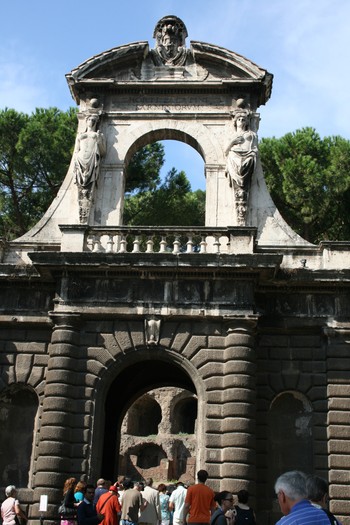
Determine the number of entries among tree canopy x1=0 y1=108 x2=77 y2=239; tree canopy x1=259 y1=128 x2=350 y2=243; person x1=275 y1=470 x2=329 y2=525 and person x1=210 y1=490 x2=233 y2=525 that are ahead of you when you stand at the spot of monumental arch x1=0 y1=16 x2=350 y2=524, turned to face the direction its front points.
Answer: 2

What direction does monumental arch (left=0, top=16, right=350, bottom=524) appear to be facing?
toward the camera

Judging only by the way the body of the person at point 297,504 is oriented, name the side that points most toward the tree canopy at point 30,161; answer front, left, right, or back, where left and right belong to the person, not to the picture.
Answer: front

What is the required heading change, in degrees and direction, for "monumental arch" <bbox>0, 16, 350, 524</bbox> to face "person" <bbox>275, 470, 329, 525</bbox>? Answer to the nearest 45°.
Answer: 0° — it already faces them

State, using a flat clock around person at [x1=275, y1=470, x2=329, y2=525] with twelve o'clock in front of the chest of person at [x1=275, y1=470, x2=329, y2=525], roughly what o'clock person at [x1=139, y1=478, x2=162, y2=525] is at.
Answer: person at [x1=139, y1=478, x2=162, y2=525] is roughly at 1 o'clock from person at [x1=275, y1=470, x2=329, y2=525].
